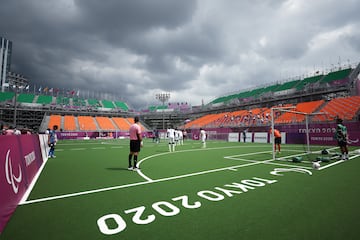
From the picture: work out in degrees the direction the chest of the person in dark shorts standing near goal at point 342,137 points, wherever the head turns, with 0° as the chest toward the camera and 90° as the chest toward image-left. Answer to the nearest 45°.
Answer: approximately 90°
